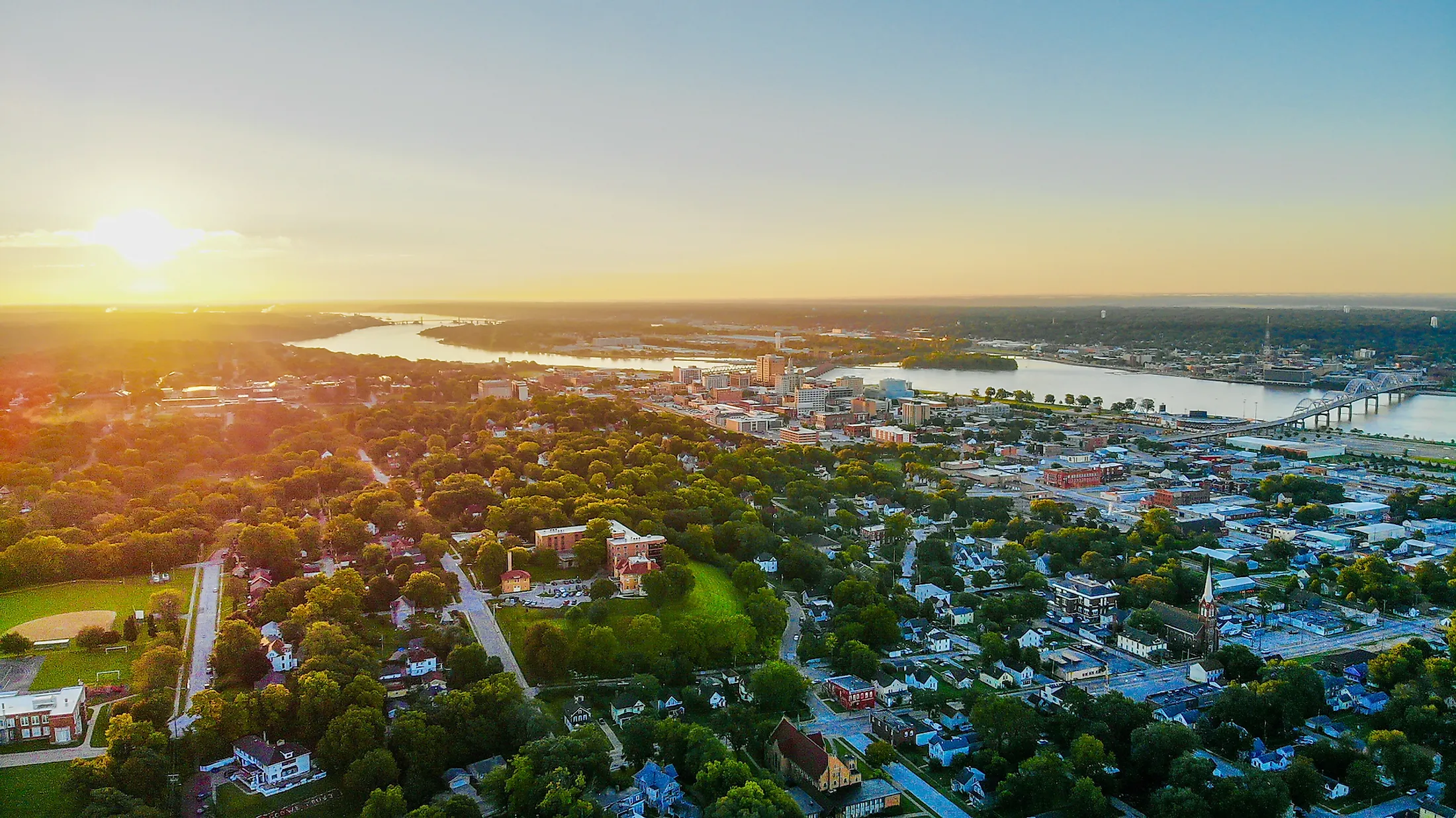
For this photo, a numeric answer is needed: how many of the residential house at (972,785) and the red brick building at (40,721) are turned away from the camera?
0

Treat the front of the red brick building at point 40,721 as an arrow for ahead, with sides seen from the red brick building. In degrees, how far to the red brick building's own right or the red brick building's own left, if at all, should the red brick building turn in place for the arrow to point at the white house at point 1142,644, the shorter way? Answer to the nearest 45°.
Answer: approximately 90° to the red brick building's own left

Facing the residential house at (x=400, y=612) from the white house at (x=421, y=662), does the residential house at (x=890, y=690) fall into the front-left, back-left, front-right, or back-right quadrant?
back-right

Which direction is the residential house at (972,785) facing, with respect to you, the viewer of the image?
facing the viewer and to the left of the viewer

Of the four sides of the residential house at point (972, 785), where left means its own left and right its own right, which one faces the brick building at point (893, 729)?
right

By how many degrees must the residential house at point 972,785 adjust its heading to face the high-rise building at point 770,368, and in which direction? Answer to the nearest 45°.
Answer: approximately 135° to its right

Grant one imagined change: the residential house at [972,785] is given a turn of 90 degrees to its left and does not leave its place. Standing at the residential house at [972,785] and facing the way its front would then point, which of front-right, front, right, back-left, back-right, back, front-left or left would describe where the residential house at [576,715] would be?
back-right

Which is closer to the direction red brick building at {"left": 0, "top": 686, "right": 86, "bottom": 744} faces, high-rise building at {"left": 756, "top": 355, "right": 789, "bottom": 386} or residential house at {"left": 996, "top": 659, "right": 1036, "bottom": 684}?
the residential house

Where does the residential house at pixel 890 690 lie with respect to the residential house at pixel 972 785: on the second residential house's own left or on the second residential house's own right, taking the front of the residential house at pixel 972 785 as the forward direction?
on the second residential house's own right

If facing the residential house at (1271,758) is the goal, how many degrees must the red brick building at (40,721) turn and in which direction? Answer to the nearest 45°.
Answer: approximately 45° to its left

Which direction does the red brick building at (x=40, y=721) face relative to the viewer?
toward the camera

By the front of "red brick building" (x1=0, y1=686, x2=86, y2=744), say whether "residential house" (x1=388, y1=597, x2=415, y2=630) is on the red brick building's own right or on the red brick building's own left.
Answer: on the red brick building's own left

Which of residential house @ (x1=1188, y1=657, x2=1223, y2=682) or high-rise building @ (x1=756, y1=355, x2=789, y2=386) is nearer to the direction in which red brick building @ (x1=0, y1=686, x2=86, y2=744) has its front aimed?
the residential house
